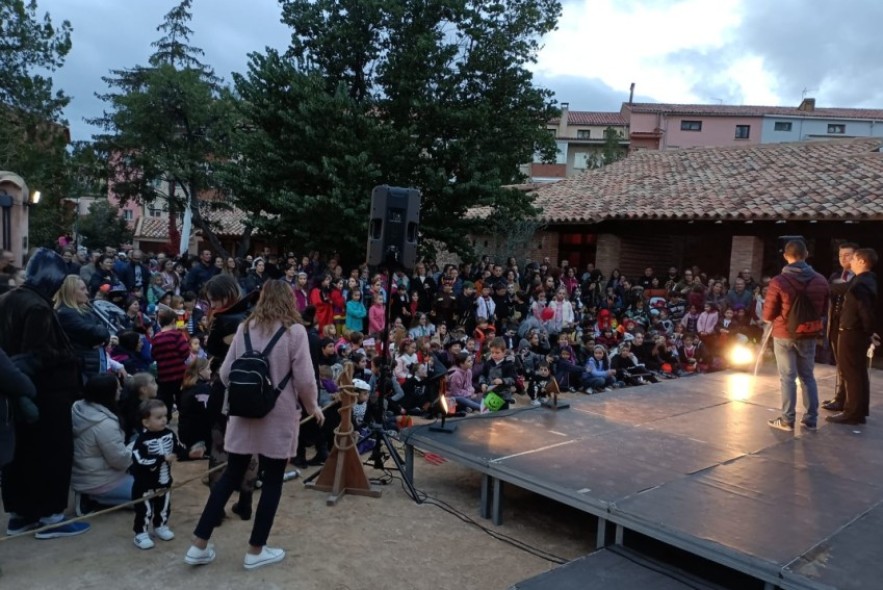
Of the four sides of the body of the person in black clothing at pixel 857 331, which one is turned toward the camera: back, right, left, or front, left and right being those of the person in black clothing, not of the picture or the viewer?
left

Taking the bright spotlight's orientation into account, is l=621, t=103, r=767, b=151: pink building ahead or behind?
behind

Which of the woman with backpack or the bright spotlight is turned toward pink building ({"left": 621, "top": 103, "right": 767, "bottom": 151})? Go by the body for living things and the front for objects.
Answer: the woman with backpack

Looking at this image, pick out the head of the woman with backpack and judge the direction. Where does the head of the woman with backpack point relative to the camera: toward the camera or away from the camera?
away from the camera

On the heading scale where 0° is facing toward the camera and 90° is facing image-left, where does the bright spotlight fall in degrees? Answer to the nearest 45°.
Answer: approximately 0°

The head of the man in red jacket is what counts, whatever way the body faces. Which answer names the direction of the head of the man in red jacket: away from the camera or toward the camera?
away from the camera

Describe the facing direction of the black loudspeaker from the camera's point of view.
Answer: facing away from the viewer

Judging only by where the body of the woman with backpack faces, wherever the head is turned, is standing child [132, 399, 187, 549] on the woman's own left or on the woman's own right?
on the woman's own left

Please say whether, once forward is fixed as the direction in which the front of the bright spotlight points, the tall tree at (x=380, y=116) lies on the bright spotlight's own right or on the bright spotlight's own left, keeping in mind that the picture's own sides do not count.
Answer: on the bright spotlight's own right
